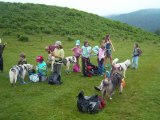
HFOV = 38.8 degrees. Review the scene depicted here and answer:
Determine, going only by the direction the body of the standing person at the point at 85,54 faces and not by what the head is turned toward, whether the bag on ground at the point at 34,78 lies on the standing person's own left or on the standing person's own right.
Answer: on the standing person's own right

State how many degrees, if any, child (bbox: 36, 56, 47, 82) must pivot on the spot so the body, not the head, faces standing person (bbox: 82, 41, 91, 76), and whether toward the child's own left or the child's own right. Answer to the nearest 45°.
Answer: approximately 180°

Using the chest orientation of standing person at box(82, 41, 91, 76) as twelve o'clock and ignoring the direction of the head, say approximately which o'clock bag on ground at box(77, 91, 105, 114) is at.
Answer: The bag on ground is roughly at 12 o'clock from the standing person.

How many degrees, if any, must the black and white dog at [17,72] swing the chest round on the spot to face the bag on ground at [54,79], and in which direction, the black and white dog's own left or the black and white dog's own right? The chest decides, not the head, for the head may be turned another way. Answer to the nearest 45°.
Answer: approximately 45° to the black and white dog's own right

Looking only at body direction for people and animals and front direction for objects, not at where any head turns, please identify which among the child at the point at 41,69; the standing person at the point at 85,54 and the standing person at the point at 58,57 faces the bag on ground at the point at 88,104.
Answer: the standing person at the point at 85,54
